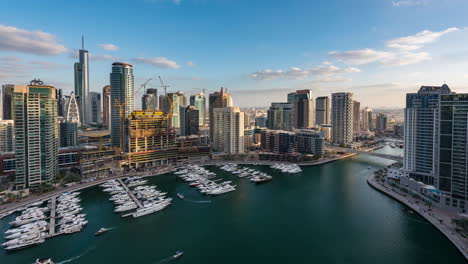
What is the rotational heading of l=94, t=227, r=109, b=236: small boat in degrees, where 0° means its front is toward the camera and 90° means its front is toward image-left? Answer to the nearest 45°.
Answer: approximately 45°

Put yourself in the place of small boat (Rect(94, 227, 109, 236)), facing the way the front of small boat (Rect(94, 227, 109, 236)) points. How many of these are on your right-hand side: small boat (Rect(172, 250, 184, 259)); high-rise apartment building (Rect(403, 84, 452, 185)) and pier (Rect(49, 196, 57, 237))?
1

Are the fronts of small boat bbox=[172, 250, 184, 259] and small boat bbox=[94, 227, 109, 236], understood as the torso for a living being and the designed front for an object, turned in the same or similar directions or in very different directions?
very different directions

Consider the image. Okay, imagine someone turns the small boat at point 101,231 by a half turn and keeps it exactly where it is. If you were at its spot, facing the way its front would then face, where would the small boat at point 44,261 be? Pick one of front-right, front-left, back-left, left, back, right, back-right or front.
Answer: back

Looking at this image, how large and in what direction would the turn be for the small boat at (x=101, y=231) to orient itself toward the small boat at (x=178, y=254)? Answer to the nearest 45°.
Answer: approximately 90° to its left
